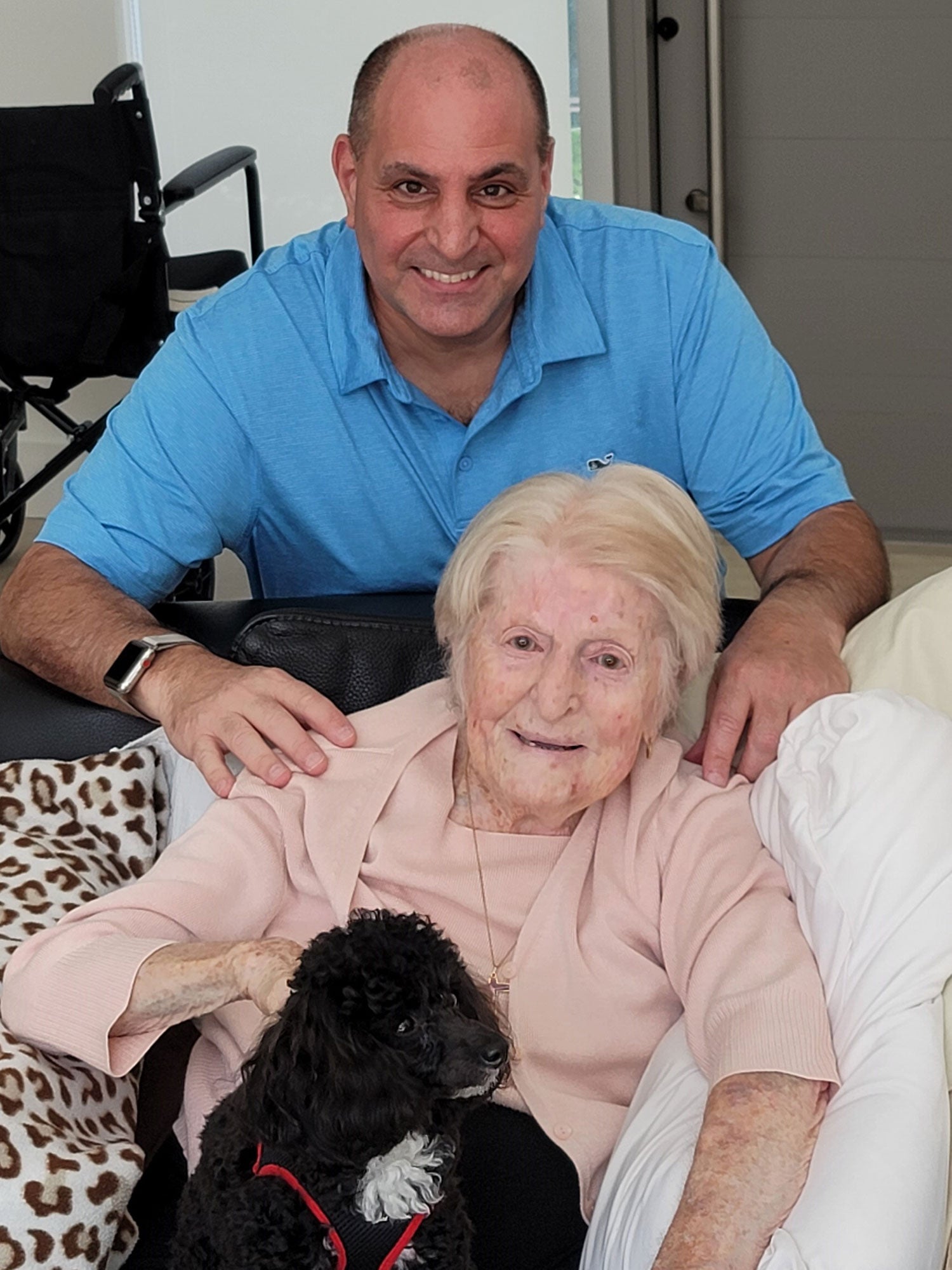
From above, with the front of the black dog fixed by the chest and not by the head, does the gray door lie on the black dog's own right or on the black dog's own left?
on the black dog's own left

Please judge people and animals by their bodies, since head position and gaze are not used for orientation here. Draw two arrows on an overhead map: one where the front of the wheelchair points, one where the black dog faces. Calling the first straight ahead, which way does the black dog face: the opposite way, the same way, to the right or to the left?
to the right

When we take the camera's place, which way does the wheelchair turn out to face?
facing away from the viewer and to the right of the viewer

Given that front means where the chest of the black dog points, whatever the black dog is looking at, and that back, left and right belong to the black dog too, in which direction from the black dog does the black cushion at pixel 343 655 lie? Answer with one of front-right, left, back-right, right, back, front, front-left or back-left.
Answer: back-left

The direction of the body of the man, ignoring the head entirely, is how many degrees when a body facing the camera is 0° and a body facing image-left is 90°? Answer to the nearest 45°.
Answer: approximately 0°

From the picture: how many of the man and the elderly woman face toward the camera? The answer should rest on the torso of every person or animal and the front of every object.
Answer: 2

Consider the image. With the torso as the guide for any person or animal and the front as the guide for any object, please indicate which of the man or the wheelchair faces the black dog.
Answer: the man

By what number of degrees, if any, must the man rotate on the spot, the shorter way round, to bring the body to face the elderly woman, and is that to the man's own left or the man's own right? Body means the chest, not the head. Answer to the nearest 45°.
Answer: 0° — they already face them
